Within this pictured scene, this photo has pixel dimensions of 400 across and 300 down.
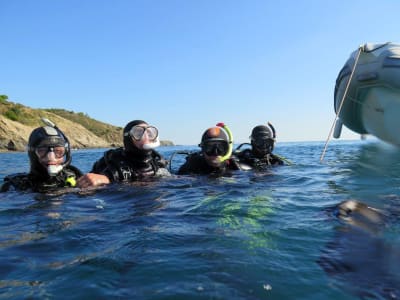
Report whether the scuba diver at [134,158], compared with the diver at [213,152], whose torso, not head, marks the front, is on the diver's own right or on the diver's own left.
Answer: on the diver's own right

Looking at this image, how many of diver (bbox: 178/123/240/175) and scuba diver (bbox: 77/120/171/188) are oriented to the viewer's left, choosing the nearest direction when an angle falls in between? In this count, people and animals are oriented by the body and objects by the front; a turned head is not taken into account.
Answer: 0

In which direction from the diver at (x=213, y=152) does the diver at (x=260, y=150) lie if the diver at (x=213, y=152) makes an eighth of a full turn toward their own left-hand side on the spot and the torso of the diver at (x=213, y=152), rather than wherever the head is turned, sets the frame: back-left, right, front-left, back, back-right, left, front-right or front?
left

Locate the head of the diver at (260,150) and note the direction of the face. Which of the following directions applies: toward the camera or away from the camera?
toward the camera

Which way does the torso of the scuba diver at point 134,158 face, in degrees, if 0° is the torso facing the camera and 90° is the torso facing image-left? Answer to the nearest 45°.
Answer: approximately 315°

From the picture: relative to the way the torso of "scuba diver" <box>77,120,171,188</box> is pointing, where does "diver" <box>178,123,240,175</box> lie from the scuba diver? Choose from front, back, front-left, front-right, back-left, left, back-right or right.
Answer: front-left

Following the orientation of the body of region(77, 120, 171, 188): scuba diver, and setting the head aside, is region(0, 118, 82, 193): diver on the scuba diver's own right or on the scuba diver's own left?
on the scuba diver's own right

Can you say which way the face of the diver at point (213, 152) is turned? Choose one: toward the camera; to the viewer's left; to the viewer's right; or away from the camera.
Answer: toward the camera

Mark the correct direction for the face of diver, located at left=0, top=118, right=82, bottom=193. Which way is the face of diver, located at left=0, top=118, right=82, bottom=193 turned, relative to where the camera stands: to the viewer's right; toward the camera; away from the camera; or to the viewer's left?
toward the camera

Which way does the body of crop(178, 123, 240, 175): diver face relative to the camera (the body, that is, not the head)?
toward the camera

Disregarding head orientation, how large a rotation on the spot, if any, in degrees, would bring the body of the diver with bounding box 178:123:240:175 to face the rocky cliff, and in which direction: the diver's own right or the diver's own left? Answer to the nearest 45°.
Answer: approximately 135° to the diver's own right
